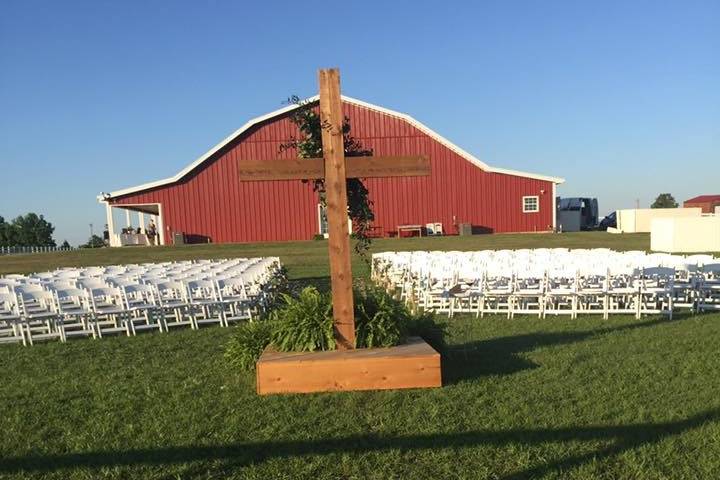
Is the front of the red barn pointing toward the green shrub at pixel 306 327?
yes

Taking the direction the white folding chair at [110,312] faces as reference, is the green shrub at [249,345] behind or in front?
in front

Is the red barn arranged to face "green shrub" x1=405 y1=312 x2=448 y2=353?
yes

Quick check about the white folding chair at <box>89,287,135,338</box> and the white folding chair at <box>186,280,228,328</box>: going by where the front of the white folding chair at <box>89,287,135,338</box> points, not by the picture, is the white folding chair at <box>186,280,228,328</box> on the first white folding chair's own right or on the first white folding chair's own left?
on the first white folding chair's own left

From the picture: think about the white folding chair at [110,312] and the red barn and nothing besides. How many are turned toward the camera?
2

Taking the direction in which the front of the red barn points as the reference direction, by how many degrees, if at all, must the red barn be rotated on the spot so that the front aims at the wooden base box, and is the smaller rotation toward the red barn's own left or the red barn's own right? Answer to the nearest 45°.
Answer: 0° — it already faces it

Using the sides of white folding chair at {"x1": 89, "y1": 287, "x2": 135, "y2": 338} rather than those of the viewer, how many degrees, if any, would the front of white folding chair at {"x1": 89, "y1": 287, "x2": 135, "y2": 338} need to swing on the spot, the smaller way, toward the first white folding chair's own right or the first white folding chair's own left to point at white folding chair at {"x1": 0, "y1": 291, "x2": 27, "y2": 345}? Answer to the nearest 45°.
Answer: approximately 90° to the first white folding chair's own right

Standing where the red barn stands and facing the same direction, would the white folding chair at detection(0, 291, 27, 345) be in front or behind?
in front
